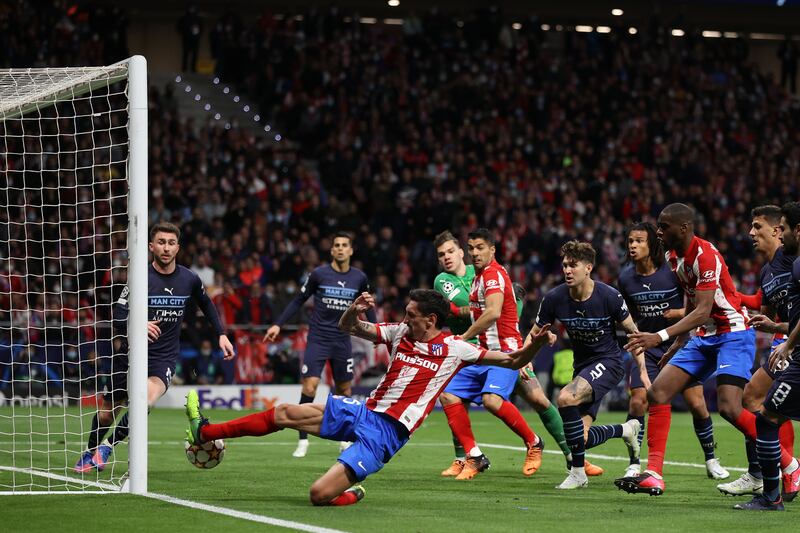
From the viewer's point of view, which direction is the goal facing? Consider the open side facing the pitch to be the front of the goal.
to the viewer's right

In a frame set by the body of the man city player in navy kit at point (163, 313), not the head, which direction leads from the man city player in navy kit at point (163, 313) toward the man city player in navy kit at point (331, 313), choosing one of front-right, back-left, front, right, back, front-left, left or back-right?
back-left

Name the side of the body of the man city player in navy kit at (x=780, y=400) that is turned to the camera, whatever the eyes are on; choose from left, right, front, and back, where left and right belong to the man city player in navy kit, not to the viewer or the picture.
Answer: left

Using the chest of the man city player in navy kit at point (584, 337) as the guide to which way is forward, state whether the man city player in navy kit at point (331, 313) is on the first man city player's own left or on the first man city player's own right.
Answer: on the first man city player's own right

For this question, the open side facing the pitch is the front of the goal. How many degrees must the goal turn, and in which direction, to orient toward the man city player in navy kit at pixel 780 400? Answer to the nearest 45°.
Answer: approximately 45° to its right

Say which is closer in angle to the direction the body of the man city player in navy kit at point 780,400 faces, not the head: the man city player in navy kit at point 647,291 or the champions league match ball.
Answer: the champions league match ball

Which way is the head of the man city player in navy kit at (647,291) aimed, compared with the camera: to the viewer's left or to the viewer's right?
to the viewer's left

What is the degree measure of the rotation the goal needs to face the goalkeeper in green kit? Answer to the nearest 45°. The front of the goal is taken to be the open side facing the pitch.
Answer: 0° — it already faces them

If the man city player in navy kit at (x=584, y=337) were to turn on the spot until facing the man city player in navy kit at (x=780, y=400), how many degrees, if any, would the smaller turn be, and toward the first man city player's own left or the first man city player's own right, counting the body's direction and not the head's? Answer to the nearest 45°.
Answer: approximately 90° to the first man city player's own left
